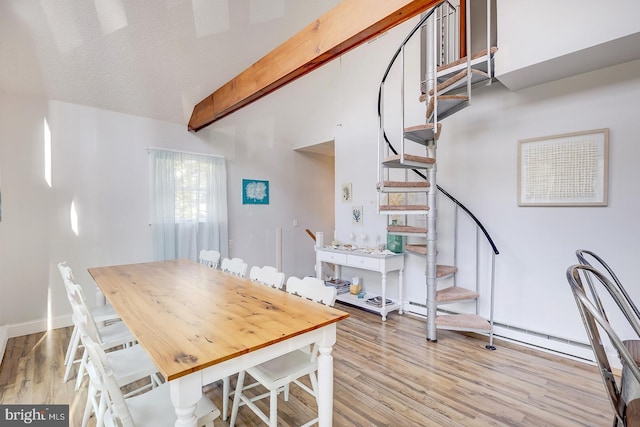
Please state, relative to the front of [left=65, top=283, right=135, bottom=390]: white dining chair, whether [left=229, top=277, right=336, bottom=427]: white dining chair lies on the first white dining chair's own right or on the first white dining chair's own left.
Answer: on the first white dining chair's own right

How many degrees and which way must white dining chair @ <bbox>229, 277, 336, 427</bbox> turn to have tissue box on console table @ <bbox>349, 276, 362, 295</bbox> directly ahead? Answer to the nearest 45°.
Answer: approximately 180°

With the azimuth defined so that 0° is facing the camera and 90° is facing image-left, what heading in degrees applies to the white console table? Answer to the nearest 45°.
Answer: approximately 45°

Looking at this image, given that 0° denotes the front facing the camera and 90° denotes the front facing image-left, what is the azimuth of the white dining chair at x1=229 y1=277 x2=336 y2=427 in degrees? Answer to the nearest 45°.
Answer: approximately 45°

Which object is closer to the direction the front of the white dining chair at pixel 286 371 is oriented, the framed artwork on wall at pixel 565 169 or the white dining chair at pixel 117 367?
the white dining chair

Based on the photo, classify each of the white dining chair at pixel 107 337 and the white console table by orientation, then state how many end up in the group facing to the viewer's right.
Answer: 1

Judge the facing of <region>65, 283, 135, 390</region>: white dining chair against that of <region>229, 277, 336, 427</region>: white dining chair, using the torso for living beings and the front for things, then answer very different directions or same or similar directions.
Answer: very different directions

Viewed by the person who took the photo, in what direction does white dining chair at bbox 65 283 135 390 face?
facing to the right of the viewer

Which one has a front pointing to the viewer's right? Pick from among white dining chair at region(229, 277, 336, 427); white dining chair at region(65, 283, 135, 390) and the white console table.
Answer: white dining chair at region(65, 283, 135, 390)

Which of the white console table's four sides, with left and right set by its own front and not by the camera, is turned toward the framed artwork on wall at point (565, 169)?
left

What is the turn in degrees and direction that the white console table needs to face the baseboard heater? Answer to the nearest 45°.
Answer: approximately 90° to its left
